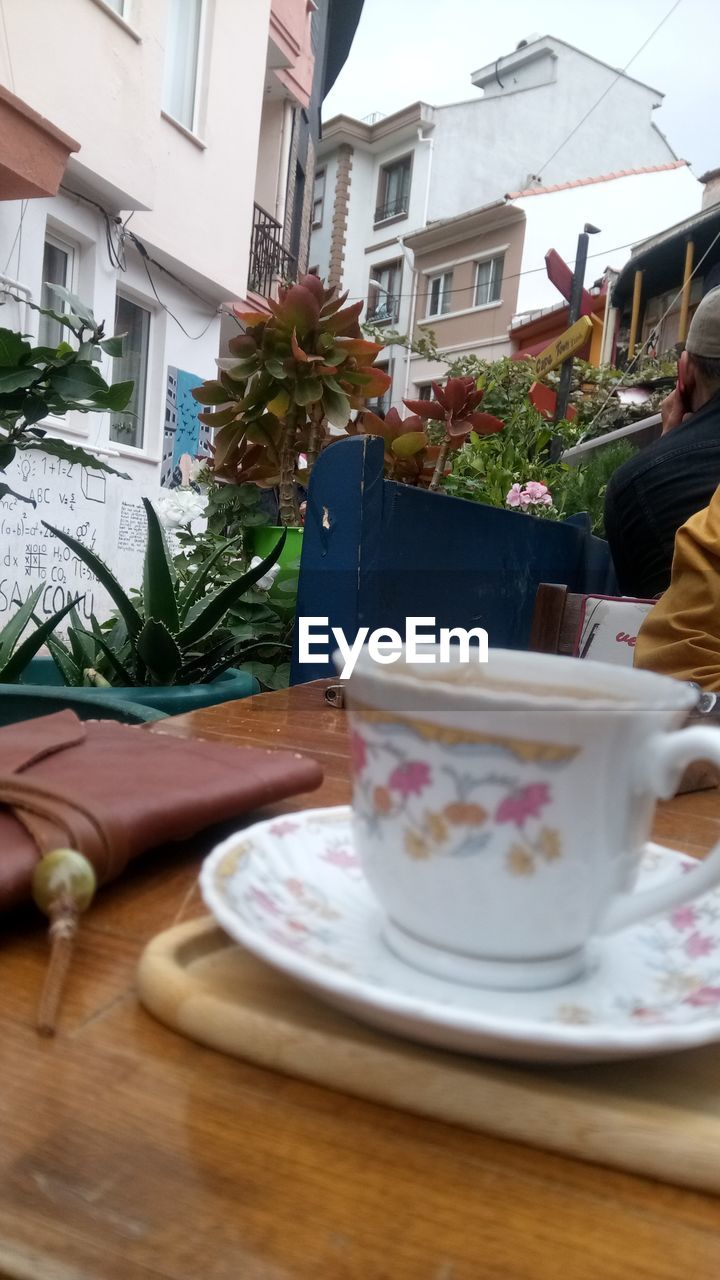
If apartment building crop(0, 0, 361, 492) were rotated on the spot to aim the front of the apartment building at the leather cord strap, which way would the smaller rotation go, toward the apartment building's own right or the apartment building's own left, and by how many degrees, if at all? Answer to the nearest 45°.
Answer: approximately 45° to the apartment building's own right

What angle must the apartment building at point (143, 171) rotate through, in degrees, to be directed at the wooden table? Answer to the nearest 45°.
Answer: approximately 45° to its right

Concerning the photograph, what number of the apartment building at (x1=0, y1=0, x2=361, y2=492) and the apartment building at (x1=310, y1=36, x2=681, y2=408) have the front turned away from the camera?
0

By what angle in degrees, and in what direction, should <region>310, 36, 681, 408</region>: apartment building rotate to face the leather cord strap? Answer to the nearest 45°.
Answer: approximately 45° to its left

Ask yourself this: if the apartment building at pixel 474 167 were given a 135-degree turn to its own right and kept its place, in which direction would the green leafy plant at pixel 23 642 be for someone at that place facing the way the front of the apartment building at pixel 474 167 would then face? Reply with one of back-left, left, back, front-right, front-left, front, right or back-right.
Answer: back

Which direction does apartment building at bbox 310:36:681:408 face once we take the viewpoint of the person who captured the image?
facing the viewer and to the left of the viewer

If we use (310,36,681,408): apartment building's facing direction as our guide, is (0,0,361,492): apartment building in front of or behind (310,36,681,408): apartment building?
in front

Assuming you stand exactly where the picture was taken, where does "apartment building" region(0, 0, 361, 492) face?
facing the viewer and to the right of the viewer

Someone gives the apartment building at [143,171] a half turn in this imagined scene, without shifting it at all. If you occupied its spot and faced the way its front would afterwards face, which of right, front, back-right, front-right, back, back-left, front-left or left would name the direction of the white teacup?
back-left

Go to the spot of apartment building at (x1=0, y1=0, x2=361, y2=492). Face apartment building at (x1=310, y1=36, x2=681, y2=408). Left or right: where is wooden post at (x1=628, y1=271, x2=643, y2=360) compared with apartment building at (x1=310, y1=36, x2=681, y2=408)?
right

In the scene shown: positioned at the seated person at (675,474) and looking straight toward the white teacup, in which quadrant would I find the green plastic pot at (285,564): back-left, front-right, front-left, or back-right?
front-right

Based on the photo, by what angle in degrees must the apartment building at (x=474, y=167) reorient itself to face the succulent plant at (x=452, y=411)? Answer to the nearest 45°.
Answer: approximately 45° to its left

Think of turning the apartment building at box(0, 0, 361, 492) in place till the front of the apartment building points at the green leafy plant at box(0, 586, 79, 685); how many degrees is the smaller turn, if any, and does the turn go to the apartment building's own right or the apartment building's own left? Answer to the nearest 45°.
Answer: approximately 45° to the apartment building's own right

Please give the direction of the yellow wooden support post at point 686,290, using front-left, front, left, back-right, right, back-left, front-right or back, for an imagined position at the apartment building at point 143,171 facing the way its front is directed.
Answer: front-left
